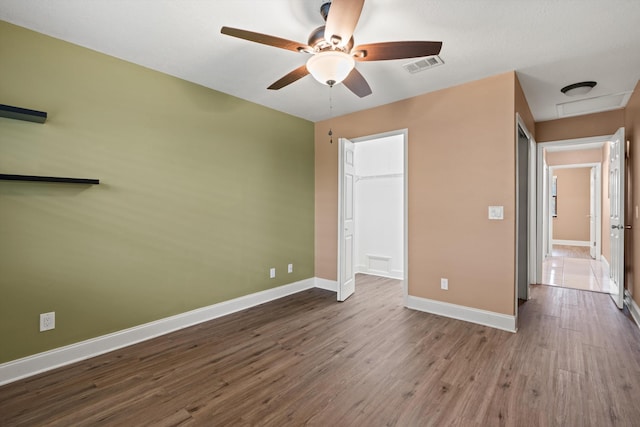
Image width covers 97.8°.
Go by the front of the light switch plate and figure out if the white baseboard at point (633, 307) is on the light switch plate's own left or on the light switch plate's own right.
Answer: on the light switch plate's own left

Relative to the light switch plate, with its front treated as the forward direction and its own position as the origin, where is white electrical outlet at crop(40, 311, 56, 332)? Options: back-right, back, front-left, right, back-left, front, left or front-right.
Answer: front-right

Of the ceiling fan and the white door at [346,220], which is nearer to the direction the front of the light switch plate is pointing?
the ceiling fan

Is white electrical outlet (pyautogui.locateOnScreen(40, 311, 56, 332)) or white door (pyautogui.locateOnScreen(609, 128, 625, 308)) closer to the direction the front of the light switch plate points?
the white electrical outlet

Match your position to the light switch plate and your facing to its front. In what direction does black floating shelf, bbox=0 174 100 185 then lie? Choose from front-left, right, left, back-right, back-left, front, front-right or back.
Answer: front-right

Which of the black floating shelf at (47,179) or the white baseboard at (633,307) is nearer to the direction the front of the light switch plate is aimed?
the black floating shelf

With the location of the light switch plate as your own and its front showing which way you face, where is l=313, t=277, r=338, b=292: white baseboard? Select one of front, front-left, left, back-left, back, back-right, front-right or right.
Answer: right

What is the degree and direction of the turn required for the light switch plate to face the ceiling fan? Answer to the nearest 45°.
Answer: approximately 45° to its right

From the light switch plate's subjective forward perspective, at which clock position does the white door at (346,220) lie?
The white door is roughly at 3 o'clock from the light switch plate.

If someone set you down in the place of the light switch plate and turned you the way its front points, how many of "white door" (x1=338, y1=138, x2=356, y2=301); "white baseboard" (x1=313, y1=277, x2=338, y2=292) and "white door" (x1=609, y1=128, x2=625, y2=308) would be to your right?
2

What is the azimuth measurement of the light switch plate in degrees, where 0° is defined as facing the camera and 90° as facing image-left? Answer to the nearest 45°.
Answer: approximately 0°

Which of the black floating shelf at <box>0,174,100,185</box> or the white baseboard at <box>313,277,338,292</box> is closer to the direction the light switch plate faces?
the black floating shelf
